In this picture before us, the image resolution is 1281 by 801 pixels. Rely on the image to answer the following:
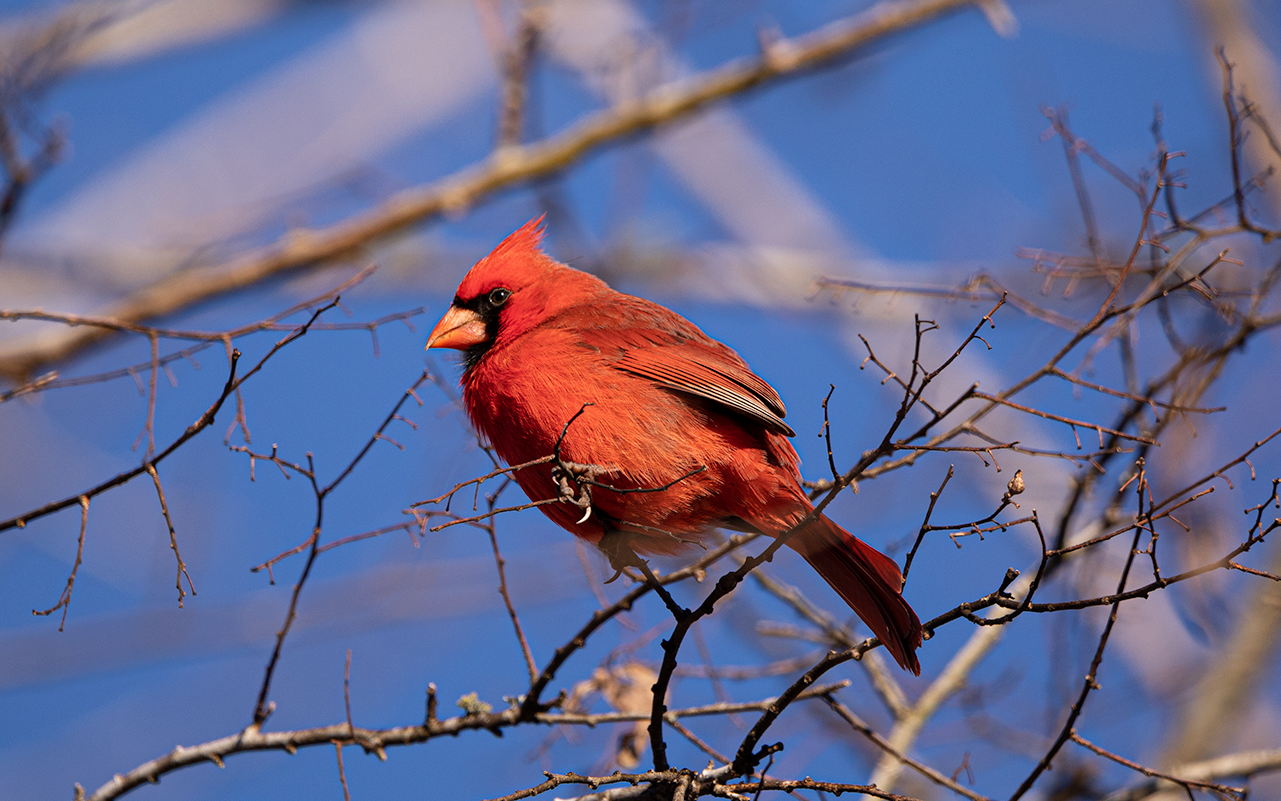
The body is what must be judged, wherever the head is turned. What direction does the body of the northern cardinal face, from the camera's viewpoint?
to the viewer's left
